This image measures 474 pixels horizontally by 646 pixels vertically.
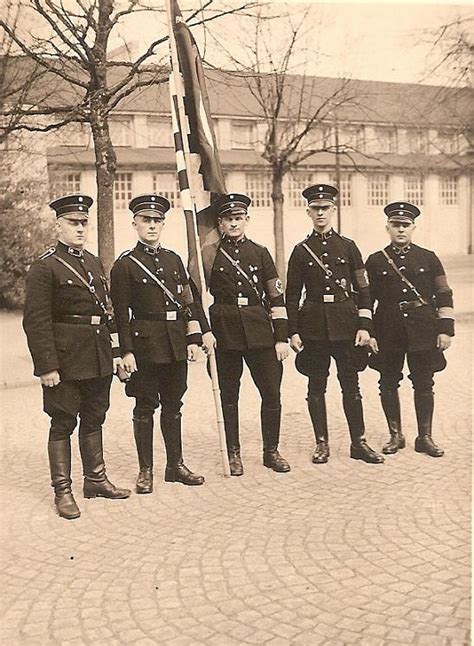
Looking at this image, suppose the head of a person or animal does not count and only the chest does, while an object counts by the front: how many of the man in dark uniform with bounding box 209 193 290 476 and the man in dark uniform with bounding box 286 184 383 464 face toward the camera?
2

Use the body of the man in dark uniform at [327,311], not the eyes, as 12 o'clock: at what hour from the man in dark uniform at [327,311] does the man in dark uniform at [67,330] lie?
the man in dark uniform at [67,330] is roughly at 2 o'clock from the man in dark uniform at [327,311].

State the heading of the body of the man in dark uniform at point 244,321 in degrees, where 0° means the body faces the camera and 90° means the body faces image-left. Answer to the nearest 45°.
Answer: approximately 0°

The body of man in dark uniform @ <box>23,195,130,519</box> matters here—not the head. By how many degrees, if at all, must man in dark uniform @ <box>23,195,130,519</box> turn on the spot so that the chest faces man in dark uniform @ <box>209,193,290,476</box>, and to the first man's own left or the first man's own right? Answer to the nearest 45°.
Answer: approximately 45° to the first man's own left

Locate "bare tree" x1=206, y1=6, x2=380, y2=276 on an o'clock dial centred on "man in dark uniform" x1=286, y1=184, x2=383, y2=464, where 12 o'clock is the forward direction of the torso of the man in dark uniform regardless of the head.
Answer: The bare tree is roughly at 6 o'clock from the man in dark uniform.

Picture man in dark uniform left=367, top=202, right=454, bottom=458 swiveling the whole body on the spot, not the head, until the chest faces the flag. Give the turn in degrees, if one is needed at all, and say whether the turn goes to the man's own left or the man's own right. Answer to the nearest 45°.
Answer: approximately 45° to the man's own right

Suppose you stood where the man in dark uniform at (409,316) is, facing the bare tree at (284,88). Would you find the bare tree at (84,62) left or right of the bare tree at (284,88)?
left

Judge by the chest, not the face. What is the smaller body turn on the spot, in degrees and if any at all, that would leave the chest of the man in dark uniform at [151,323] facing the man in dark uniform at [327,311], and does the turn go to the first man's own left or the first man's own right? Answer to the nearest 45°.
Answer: approximately 45° to the first man's own left
